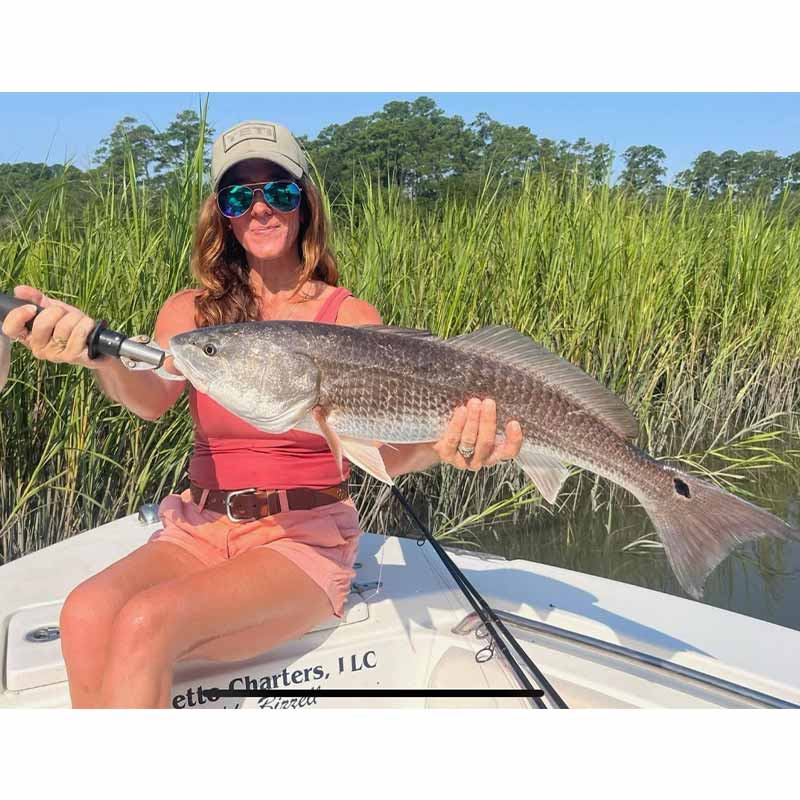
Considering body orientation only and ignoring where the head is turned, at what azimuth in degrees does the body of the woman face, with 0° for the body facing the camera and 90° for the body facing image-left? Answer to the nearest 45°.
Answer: approximately 0°
